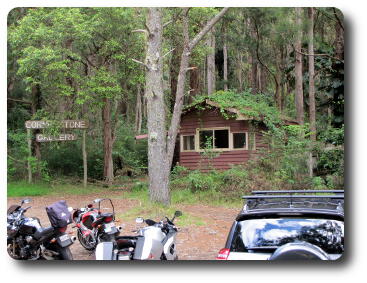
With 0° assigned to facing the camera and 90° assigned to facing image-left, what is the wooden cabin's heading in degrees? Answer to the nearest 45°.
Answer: approximately 0°

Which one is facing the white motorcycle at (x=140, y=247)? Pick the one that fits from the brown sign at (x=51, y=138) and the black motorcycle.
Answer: the brown sign

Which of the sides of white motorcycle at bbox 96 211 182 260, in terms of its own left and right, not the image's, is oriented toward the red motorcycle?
left

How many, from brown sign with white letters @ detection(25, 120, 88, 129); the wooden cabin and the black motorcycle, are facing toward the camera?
2

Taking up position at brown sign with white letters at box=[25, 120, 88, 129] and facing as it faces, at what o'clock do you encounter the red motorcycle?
The red motorcycle is roughly at 12 o'clock from the brown sign with white letters.

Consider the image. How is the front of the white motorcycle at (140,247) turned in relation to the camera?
facing away from the viewer and to the right of the viewer

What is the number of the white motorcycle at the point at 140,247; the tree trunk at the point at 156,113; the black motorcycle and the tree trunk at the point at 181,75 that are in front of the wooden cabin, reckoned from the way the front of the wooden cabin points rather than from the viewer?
4
